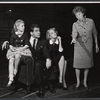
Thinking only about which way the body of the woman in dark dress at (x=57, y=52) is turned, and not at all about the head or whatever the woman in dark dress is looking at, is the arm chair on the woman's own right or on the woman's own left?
on the woman's own right

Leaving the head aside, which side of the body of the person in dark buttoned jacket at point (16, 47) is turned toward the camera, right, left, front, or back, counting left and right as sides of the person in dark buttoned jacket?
front

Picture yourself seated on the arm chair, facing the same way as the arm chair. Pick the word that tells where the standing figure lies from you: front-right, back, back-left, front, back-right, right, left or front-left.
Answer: front-left

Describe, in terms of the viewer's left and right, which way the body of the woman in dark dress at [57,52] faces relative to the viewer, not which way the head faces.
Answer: facing the viewer

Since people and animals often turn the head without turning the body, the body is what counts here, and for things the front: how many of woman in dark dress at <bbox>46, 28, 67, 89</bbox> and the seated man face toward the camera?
2

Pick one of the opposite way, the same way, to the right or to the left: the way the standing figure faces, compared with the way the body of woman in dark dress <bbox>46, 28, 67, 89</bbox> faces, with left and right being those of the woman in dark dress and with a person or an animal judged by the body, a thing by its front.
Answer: the same way

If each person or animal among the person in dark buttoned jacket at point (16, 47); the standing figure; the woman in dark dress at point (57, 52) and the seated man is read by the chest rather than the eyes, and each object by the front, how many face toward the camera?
4

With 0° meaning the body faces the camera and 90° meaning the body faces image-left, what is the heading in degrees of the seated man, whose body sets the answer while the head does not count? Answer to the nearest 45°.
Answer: approximately 0°

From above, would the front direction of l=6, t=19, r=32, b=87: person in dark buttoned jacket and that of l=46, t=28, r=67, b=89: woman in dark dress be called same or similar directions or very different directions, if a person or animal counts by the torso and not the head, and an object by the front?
same or similar directions

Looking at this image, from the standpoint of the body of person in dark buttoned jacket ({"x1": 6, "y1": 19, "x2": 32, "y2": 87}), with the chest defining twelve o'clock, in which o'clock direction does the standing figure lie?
The standing figure is roughly at 9 o'clock from the person in dark buttoned jacket.

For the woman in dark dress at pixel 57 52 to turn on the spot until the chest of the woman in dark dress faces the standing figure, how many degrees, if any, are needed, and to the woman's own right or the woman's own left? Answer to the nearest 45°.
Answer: approximately 90° to the woman's own left
